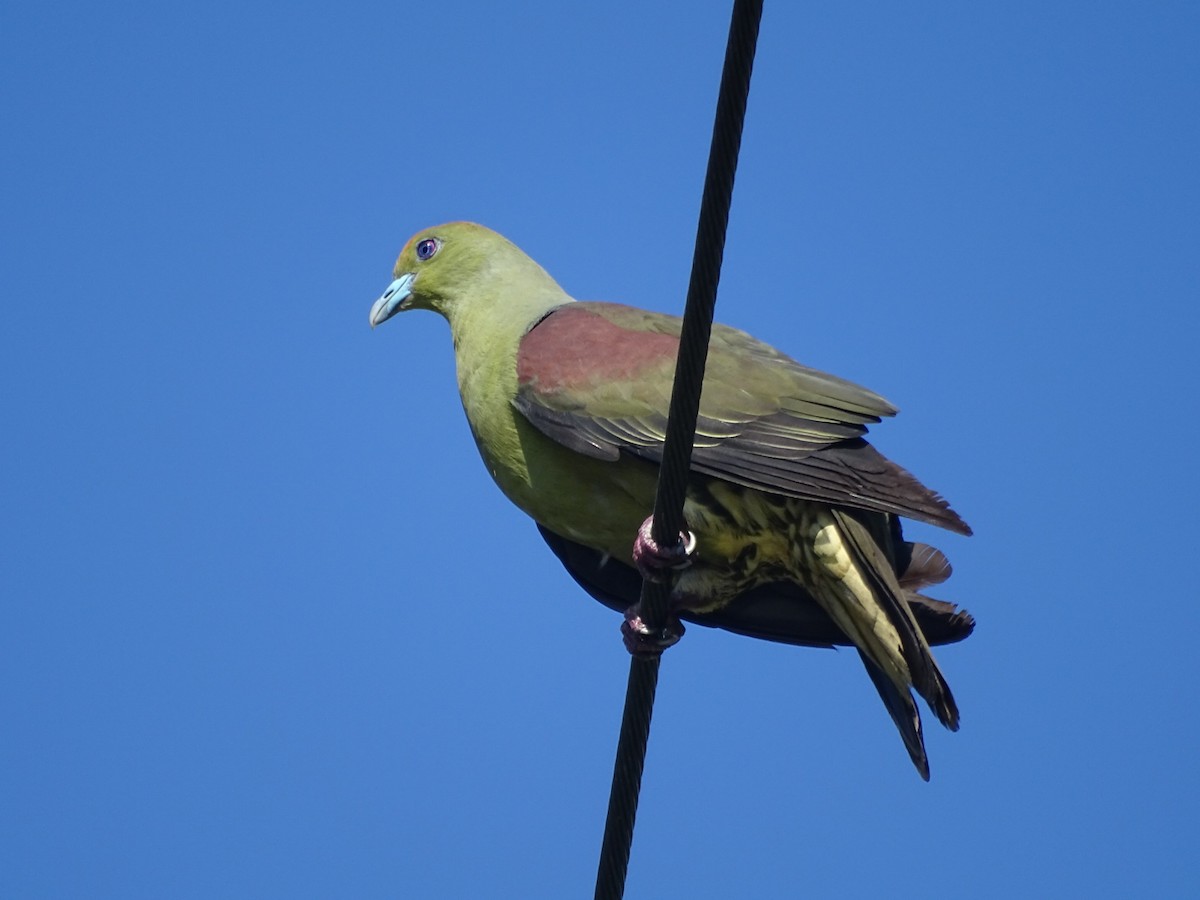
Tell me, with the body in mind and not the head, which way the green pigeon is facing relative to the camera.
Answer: to the viewer's left
